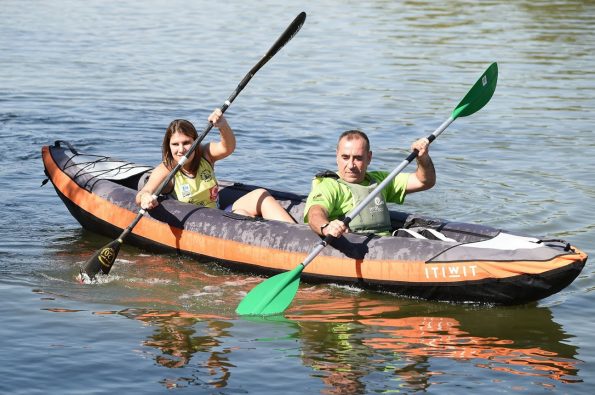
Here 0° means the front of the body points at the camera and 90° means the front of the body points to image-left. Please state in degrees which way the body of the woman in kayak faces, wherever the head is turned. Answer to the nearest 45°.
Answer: approximately 315°
